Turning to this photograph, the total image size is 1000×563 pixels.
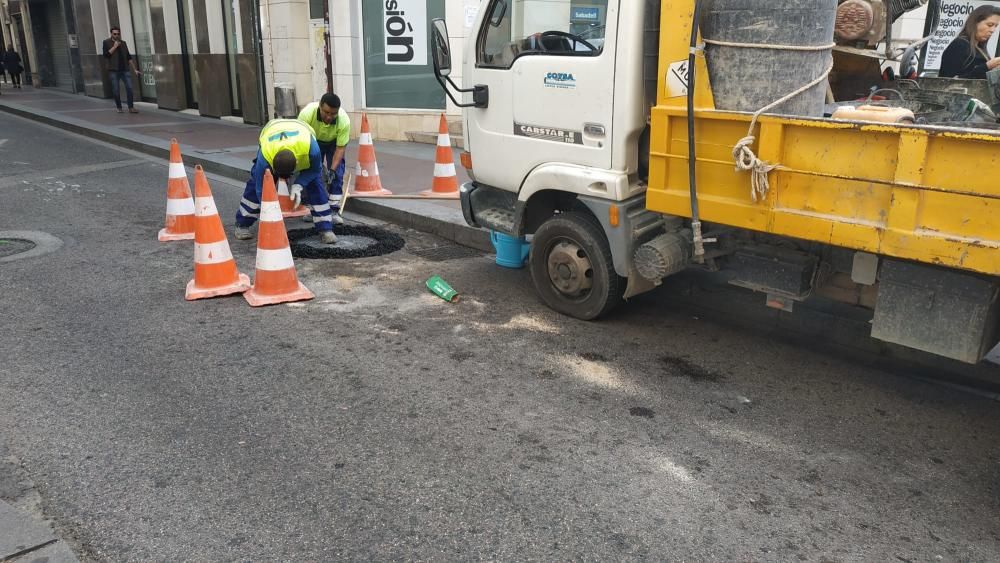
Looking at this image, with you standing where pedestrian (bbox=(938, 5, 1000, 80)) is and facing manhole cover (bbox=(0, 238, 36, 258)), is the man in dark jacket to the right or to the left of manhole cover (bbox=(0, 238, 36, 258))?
right

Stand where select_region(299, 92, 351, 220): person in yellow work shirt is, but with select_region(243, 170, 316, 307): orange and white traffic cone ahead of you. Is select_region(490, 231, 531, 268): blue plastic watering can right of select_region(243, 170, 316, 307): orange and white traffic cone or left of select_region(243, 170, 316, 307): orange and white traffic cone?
left

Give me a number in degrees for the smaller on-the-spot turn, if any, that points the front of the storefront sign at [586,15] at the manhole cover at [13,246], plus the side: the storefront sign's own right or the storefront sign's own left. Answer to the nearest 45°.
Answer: approximately 90° to the storefront sign's own right

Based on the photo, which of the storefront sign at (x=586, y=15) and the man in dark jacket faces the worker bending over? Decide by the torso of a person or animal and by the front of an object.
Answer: the man in dark jacket

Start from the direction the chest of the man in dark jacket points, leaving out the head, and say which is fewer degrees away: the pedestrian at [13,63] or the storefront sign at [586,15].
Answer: the storefront sign

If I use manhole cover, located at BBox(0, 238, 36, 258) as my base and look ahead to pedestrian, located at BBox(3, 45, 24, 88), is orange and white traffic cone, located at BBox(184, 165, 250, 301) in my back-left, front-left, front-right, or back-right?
back-right

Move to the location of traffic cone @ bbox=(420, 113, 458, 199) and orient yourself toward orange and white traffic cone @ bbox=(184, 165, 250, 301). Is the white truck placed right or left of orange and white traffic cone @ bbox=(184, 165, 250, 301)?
left
